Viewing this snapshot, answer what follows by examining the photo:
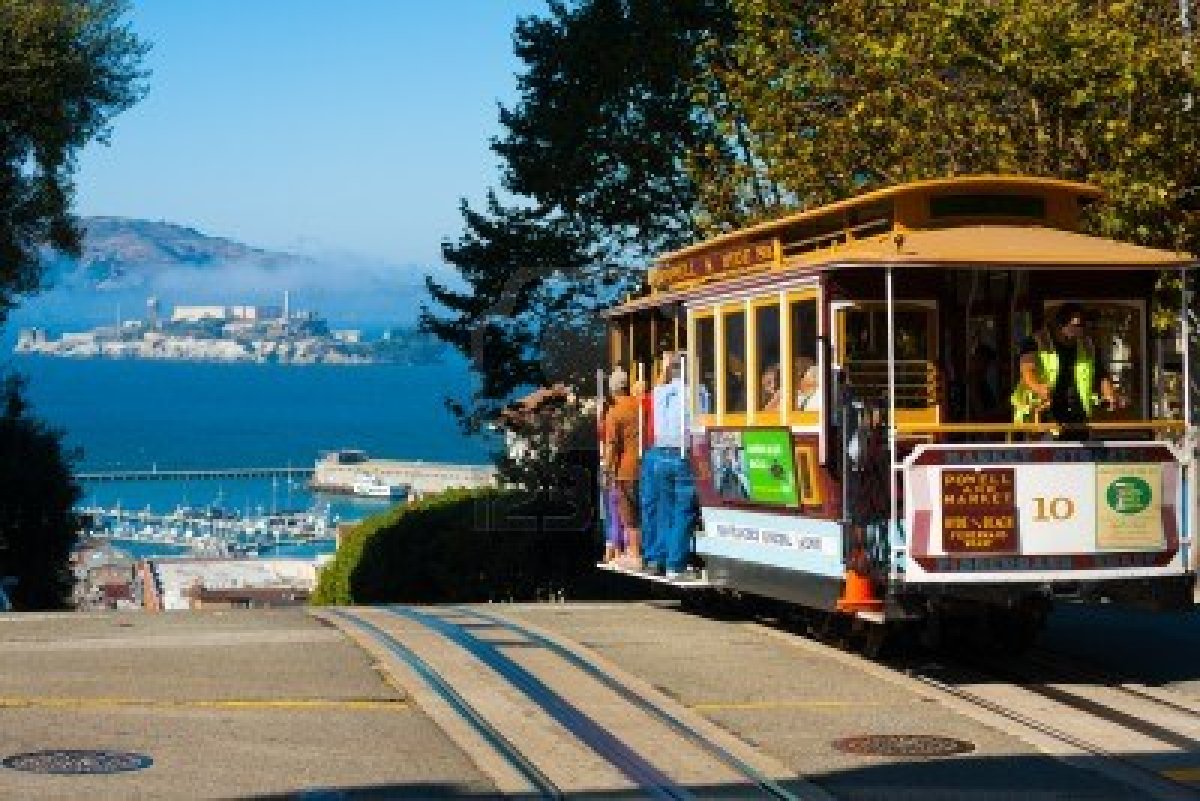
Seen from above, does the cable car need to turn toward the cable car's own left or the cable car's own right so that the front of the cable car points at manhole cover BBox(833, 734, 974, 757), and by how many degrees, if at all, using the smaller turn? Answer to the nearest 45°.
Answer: approximately 135° to the cable car's own left

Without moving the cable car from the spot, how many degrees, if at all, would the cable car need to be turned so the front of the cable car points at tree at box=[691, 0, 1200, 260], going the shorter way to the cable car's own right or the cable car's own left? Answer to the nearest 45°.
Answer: approximately 45° to the cable car's own right

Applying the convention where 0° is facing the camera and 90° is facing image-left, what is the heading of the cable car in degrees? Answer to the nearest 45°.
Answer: approximately 135°

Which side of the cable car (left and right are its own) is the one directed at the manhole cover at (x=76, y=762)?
left

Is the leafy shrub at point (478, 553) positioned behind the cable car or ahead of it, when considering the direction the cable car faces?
ahead
